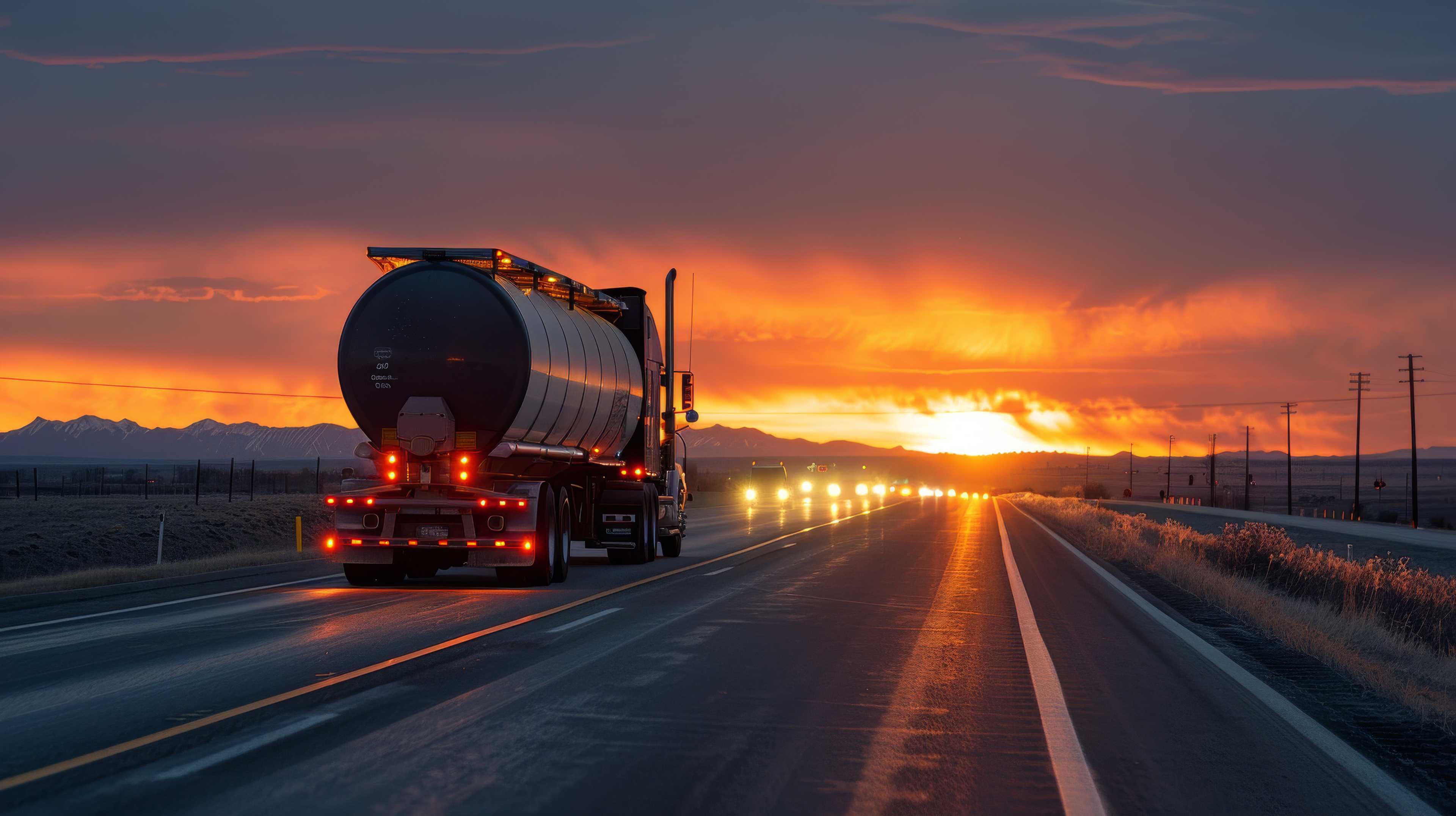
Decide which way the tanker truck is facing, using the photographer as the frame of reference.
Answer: facing away from the viewer and to the right of the viewer
